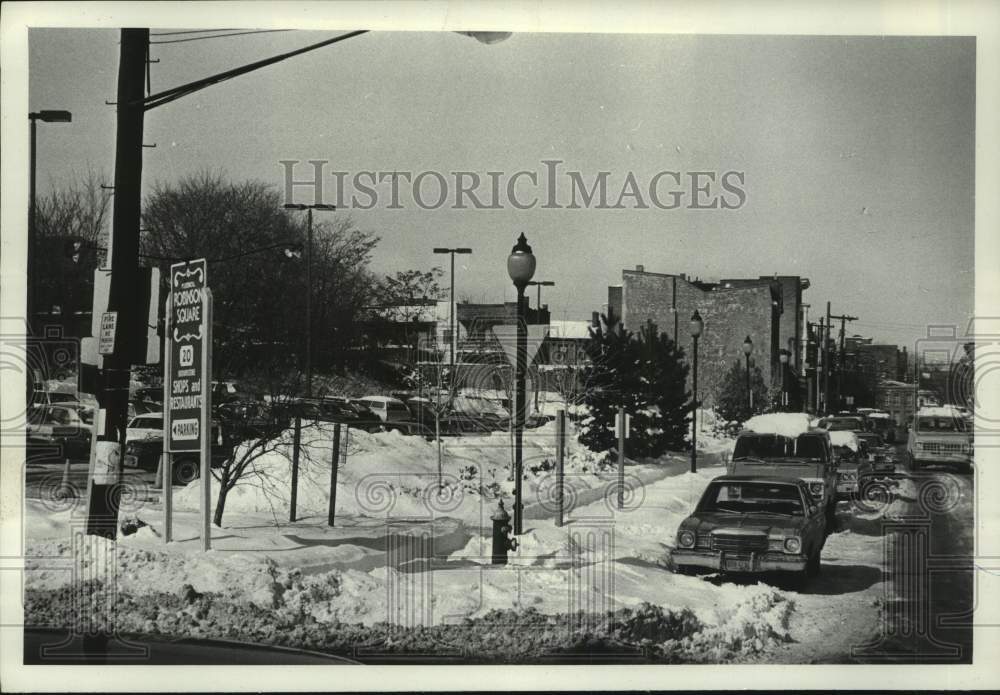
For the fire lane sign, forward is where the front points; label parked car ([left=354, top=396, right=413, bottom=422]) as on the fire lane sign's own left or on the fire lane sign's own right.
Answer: on the fire lane sign's own left

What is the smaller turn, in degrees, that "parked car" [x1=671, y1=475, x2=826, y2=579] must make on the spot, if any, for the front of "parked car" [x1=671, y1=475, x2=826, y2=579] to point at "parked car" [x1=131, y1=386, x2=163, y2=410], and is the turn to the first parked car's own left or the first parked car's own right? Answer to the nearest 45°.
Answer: approximately 90° to the first parked car's own right

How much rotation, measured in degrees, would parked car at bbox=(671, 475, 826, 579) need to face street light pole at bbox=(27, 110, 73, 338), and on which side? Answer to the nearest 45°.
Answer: approximately 90° to its right

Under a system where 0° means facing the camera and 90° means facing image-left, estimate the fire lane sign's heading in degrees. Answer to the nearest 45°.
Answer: approximately 0°

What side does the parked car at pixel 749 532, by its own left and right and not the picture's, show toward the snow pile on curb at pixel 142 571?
right

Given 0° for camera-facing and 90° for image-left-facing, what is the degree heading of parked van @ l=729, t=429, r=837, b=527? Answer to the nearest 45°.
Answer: approximately 0°
